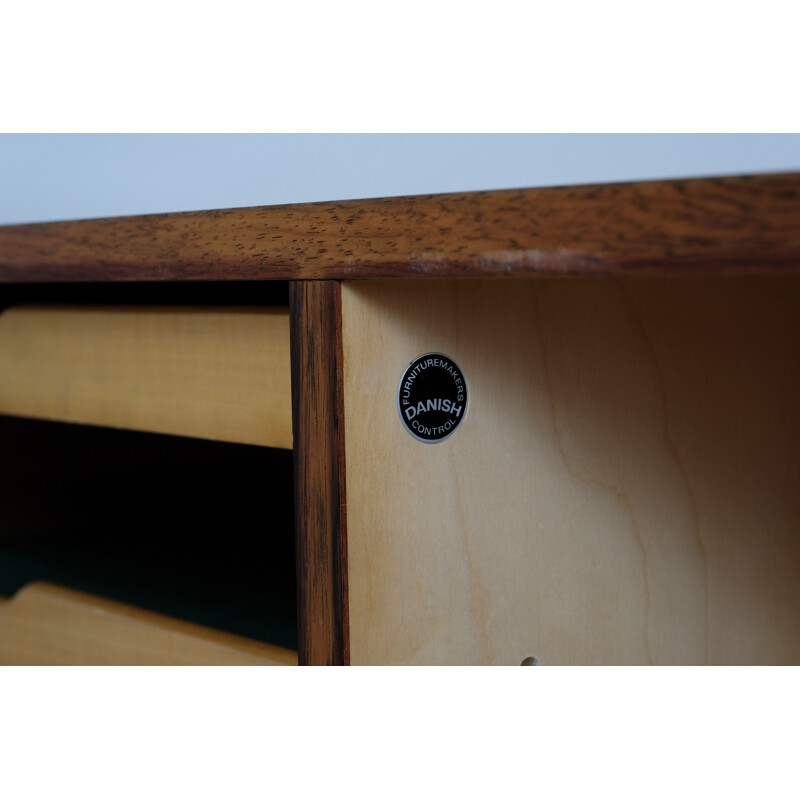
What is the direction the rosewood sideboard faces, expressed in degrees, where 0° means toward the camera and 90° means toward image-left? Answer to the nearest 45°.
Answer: approximately 45°
